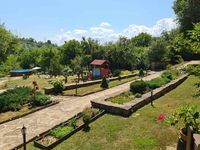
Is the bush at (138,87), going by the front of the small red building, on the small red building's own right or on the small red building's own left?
on the small red building's own left

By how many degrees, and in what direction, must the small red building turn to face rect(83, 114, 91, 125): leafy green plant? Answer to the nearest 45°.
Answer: approximately 45° to its left

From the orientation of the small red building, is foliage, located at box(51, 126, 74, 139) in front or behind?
in front

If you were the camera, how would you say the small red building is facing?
facing the viewer and to the left of the viewer

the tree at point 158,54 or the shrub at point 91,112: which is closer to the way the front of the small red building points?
the shrub

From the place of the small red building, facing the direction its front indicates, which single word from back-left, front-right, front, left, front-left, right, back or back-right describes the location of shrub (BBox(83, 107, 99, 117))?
front-left

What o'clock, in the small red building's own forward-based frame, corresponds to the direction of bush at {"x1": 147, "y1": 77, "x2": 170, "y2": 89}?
The bush is roughly at 10 o'clock from the small red building.

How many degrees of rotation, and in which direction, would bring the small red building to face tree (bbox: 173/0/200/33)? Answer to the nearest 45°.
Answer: approximately 135° to its left

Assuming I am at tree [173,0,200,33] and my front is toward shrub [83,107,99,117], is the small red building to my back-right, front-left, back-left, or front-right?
front-right

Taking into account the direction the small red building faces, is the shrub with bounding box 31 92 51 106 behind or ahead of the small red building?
ahead

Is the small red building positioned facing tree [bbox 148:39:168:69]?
no

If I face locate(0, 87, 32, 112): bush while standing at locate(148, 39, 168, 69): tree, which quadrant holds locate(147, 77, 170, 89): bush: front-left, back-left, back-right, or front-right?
front-left
